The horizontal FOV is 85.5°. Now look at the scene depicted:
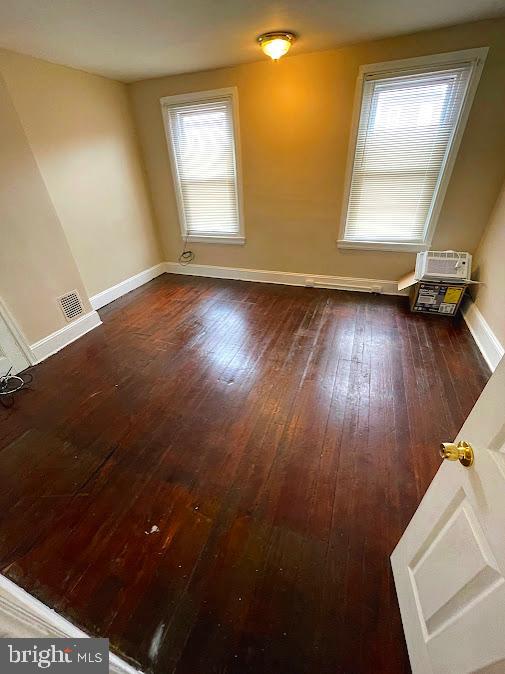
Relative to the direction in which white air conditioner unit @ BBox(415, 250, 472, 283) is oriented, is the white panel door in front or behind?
in front

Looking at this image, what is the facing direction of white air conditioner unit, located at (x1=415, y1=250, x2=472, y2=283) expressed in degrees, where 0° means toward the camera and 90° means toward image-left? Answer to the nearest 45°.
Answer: approximately 0°

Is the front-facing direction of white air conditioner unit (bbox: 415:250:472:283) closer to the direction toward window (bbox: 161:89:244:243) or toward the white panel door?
the white panel door

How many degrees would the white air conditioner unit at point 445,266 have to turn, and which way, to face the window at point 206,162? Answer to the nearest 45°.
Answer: approximately 90° to its right
